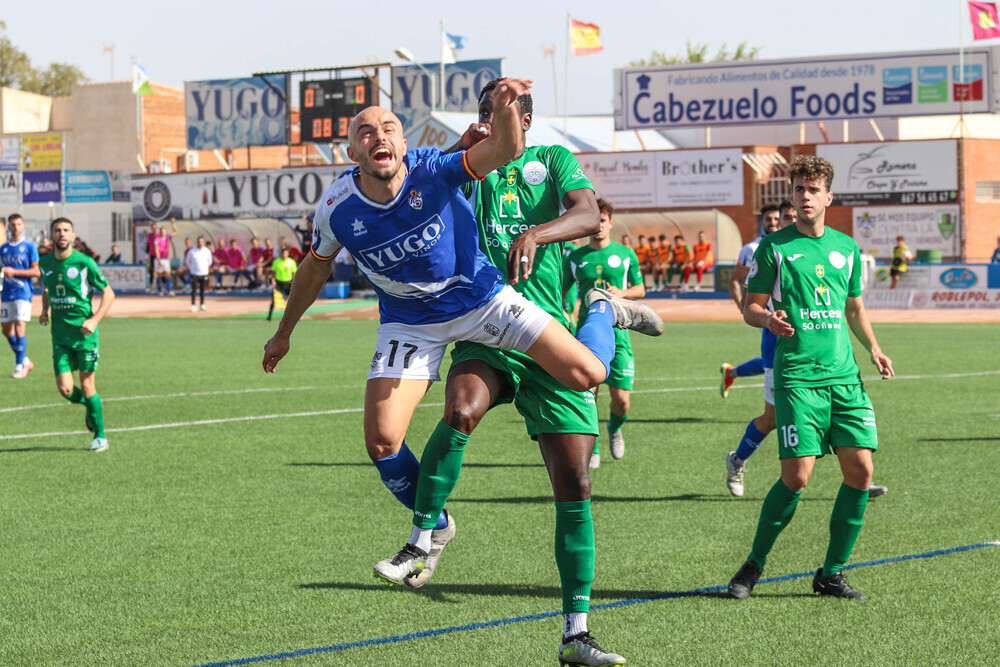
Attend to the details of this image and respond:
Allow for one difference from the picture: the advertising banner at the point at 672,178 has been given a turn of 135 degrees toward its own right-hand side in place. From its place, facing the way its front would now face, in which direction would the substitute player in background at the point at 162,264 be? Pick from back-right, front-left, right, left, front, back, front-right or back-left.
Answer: front-left

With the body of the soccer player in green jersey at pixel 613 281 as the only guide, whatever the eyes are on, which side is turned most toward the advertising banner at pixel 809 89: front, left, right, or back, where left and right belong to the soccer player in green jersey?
back

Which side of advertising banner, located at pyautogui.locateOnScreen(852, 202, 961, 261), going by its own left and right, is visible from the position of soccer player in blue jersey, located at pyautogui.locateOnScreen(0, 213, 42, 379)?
front

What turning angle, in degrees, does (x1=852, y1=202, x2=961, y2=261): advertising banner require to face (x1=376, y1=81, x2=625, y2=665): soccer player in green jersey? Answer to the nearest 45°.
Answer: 0° — it already faces them

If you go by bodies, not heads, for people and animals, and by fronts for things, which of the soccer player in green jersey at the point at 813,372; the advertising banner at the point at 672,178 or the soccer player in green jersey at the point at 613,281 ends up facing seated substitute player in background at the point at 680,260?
the advertising banner

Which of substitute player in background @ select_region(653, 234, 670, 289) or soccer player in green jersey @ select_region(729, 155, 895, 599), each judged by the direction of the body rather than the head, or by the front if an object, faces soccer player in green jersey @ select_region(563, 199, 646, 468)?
the substitute player in background

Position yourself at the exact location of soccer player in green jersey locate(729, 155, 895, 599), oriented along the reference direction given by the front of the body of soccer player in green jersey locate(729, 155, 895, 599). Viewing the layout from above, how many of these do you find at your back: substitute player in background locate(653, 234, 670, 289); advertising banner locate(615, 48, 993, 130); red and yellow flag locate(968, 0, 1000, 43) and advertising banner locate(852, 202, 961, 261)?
4

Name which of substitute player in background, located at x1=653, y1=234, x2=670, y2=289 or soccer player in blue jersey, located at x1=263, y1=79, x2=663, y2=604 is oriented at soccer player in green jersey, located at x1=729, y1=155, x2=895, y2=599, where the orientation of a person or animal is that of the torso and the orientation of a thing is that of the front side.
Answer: the substitute player in background

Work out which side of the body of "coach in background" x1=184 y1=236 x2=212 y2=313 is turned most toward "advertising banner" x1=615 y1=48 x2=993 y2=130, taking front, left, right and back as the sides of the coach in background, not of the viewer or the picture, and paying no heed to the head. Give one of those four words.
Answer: left

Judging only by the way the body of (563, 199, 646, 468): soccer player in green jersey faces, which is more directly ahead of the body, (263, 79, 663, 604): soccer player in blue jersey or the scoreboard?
the soccer player in blue jersey

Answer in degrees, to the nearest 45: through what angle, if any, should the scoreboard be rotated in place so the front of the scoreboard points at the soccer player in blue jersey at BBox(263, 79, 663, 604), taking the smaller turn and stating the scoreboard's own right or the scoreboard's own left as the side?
0° — it already faces them

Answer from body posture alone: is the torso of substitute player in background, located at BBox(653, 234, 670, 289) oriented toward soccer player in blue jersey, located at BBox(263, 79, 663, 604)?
yes

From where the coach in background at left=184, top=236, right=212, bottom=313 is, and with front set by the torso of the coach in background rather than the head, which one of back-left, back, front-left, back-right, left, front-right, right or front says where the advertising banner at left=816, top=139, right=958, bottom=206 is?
left
